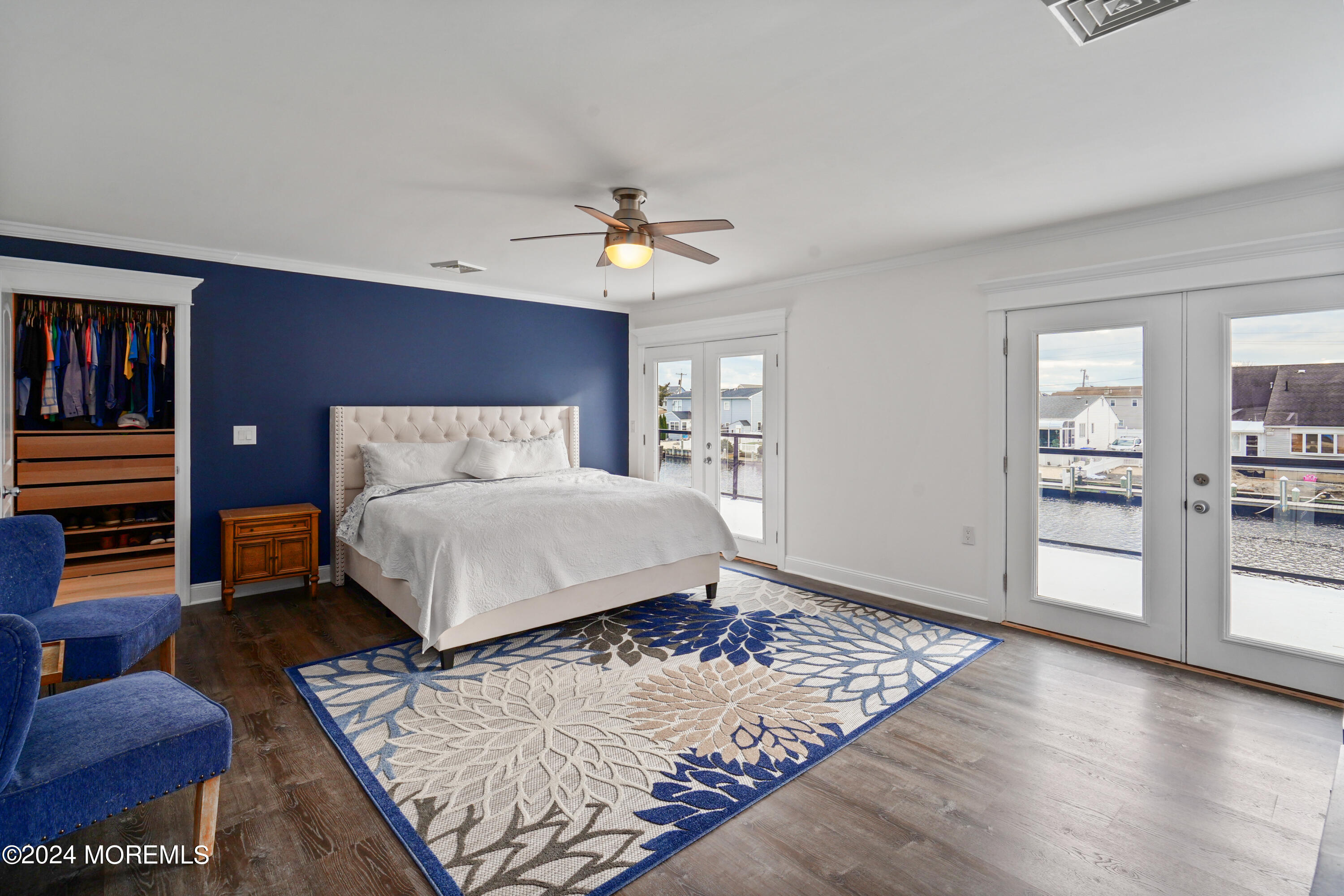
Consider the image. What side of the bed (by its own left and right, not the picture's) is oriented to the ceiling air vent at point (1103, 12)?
front

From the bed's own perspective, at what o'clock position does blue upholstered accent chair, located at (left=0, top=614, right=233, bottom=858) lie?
The blue upholstered accent chair is roughly at 2 o'clock from the bed.

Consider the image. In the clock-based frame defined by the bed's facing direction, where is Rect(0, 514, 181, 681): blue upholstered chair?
The blue upholstered chair is roughly at 3 o'clock from the bed.

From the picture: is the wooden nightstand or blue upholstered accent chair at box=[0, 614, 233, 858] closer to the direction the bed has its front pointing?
the blue upholstered accent chair

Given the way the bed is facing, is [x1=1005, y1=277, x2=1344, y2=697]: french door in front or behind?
in front

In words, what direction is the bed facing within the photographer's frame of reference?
facing the viewer and to the right of the viewer
